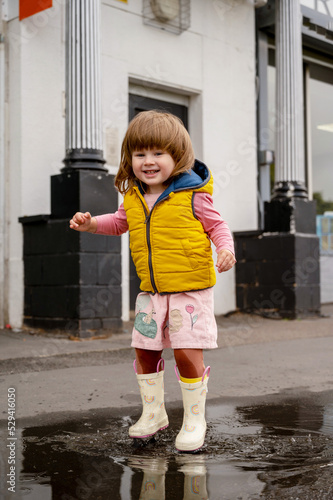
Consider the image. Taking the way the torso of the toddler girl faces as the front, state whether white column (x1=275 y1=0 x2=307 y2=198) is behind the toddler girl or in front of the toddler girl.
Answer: behind

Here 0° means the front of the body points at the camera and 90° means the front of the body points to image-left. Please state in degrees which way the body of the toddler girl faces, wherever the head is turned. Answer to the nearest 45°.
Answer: approximately 45°

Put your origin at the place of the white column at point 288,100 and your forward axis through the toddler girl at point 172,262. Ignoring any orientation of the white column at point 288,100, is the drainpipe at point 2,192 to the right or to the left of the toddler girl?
right
